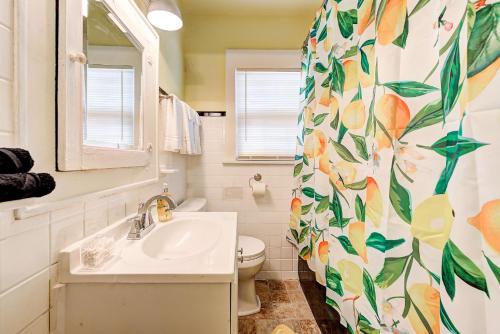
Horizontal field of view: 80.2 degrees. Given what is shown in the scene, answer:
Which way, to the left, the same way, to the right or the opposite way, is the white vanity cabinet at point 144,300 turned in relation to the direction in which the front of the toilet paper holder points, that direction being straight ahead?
to the left

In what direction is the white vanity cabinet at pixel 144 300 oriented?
to the viewer's right

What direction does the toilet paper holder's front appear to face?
toward the camera

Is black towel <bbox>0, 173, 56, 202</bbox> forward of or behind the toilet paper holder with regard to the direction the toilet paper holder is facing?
forward

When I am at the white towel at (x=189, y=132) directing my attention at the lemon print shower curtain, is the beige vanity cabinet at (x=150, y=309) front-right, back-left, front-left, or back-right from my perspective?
front-right

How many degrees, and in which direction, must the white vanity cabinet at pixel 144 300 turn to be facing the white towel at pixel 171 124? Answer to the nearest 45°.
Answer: approximately 90° to its left
